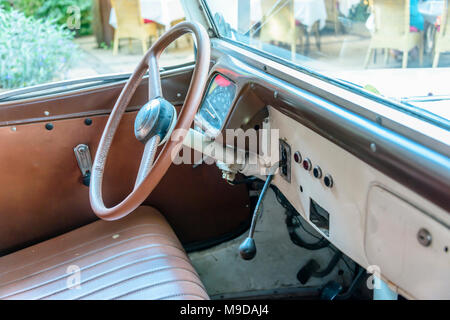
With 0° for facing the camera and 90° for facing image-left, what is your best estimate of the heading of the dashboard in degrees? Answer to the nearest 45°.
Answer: approximately 45°

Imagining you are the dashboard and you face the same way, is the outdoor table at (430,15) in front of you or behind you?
behind

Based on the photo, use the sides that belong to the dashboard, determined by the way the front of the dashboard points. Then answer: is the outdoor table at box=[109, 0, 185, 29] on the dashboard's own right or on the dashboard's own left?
on the dashboard's own right

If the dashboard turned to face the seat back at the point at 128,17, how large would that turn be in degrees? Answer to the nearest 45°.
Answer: approximately 90° to its right

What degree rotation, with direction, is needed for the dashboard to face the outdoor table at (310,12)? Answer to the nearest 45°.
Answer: approximately 135° to its right
